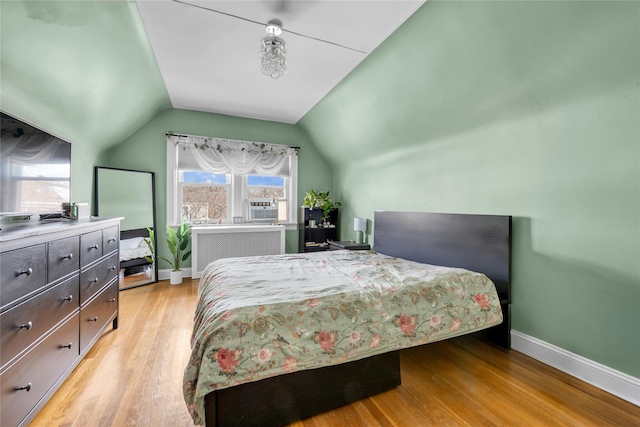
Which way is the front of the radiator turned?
toward the camera

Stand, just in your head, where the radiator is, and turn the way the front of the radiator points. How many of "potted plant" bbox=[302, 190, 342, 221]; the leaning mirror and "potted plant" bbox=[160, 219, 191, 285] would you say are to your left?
1

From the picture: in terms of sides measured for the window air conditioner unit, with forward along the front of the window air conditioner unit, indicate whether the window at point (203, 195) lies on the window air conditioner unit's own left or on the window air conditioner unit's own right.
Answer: on the window air conditioner unit's own right

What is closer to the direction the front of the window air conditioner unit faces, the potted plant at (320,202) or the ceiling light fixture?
the ceiling light fixture

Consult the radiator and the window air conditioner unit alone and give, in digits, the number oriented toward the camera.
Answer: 2

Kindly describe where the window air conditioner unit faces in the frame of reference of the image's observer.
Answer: facing the viewer

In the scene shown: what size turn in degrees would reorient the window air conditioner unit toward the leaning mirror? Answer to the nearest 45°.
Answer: approximately 90° to its right

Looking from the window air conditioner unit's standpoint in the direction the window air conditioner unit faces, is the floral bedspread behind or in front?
in front

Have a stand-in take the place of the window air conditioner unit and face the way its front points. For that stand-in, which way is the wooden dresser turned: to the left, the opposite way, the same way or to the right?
to the left

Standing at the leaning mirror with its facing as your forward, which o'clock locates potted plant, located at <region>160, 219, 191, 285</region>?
The potted plant is roughly at 11 o'clock from the leaning mirror.

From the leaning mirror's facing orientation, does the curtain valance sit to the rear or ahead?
ahead

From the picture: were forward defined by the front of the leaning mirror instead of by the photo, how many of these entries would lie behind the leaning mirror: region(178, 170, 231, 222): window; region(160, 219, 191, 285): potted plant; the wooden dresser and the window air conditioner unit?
0

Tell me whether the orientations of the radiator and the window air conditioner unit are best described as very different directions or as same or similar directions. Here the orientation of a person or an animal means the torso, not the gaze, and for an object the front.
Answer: same or similar directions

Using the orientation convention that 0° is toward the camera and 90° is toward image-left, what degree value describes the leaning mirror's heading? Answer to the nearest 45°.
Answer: approximately 315°

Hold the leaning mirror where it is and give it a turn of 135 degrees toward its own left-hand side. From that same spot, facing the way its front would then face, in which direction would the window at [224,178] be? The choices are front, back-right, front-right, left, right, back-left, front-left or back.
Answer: right

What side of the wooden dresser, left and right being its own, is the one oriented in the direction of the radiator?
left

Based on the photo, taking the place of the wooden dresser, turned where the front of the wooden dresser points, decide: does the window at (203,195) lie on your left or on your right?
on your left

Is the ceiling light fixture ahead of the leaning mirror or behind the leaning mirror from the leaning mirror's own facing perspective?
ahead

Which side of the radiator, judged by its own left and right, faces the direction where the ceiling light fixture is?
front

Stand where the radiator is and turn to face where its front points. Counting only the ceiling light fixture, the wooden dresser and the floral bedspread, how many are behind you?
0

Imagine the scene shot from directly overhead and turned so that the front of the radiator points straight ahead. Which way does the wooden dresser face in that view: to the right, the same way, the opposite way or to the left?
to the left
